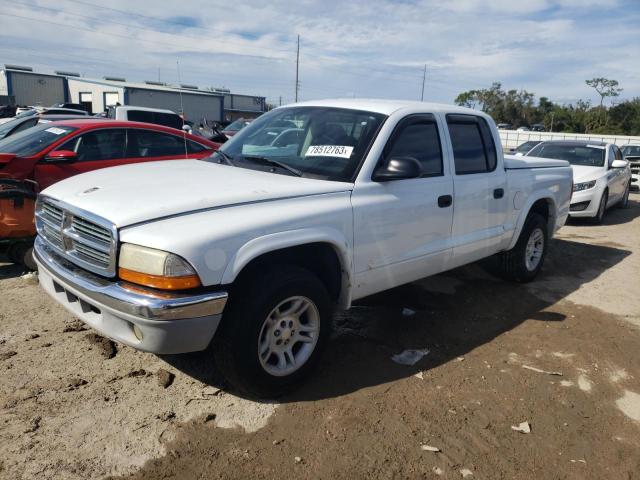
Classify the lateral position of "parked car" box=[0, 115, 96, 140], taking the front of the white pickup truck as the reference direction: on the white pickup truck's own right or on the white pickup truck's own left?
on the white pickup truck's own right

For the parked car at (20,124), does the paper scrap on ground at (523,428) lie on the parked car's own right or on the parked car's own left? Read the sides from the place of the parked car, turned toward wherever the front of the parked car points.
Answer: on the parked car's own left

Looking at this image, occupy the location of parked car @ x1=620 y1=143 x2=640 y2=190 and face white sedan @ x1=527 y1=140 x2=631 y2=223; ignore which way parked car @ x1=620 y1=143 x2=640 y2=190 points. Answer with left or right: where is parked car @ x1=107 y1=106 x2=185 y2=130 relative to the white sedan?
right

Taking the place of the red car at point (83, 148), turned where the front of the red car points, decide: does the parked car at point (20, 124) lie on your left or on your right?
on your right

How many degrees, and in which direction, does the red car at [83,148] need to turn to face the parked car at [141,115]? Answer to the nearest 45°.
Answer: approximately 135° to its right

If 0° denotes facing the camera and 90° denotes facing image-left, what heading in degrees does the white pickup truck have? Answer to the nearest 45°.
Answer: approximately 45°

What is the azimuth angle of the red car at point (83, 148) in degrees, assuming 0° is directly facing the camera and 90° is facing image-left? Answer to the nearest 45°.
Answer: approximately 45°

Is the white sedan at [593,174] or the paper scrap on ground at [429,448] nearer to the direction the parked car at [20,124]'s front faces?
the paper scrap on ground

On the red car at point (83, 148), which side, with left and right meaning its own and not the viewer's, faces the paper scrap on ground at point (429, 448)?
left

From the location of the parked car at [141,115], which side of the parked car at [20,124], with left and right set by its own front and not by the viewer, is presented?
back

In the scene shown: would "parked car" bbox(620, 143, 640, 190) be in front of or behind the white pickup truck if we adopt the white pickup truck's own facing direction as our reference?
behind
